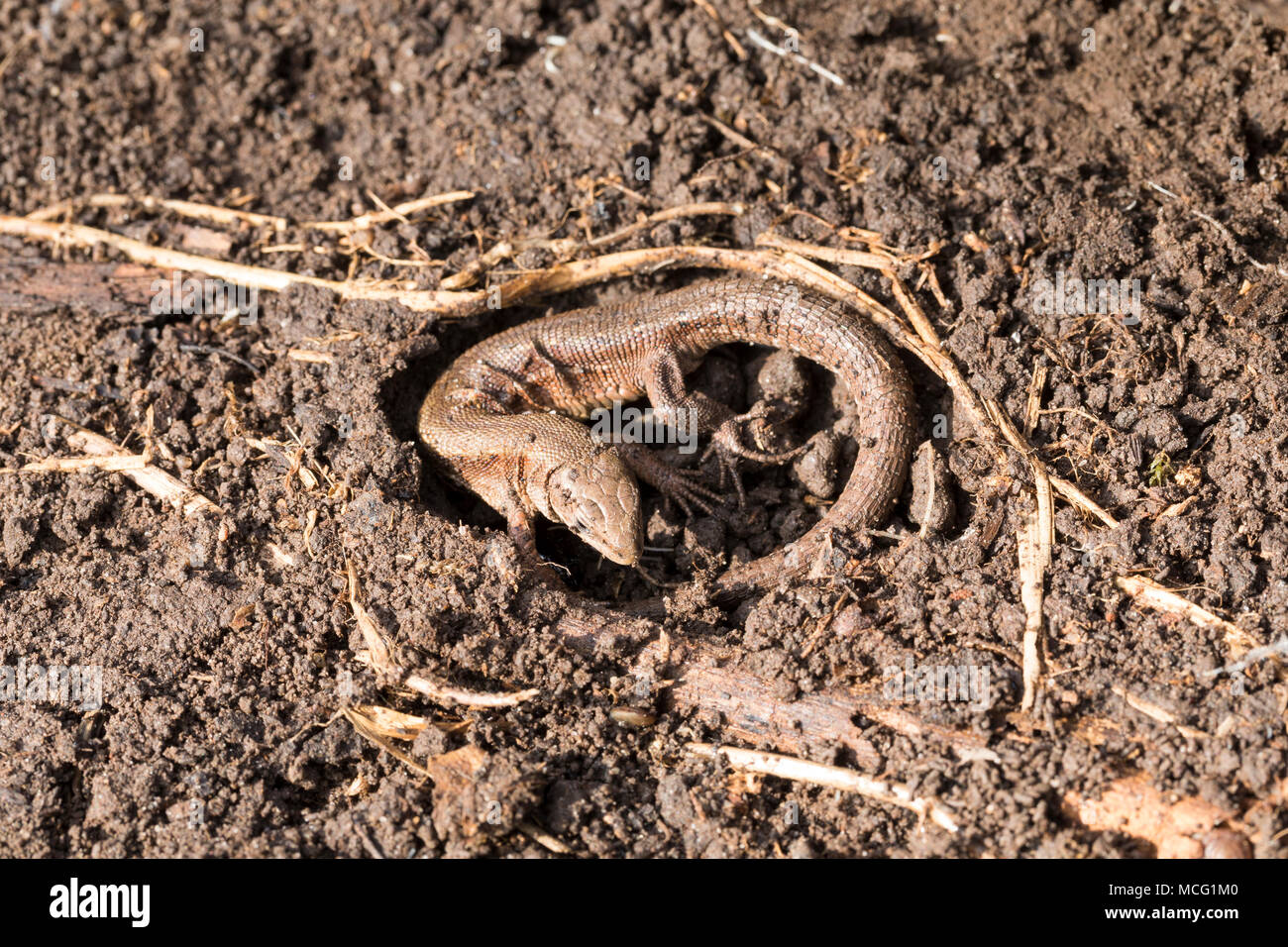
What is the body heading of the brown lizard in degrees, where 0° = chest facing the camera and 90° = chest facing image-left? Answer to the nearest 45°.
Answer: approximately 315°
